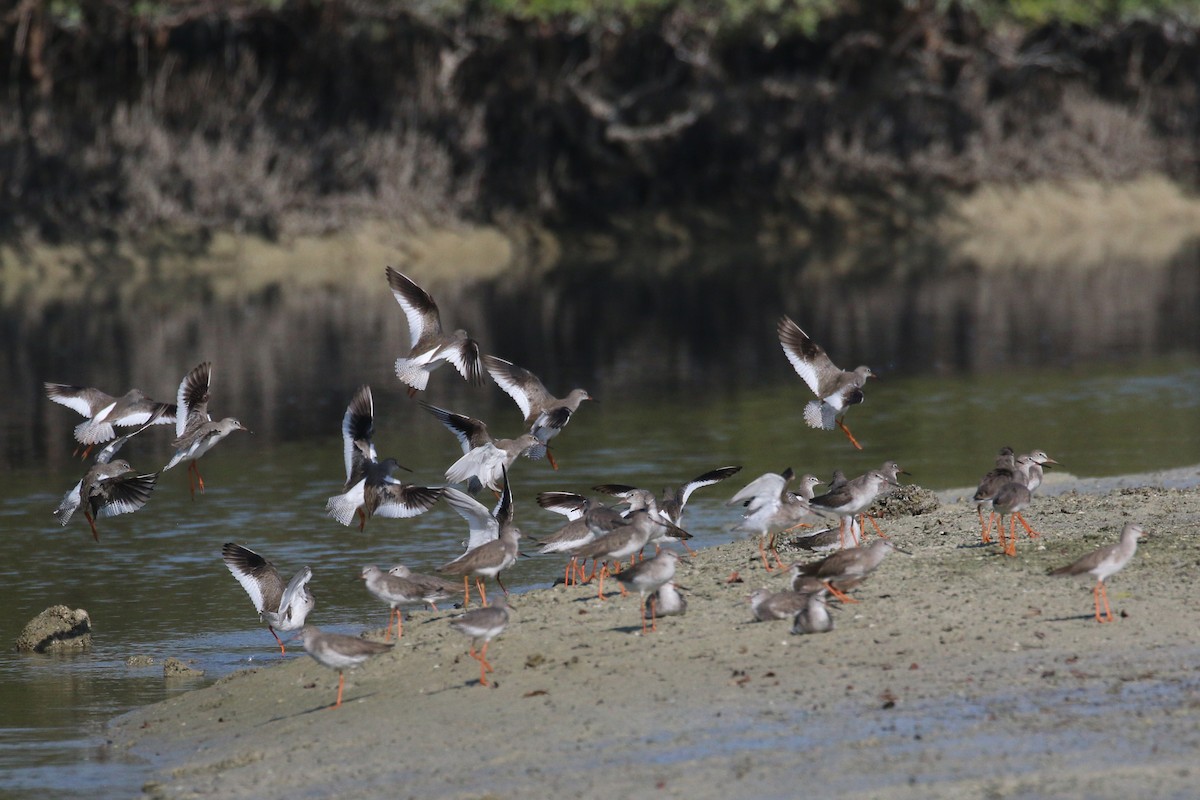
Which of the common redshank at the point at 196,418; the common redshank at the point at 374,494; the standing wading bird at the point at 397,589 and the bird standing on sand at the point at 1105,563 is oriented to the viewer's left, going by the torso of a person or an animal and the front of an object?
the standing wading bird

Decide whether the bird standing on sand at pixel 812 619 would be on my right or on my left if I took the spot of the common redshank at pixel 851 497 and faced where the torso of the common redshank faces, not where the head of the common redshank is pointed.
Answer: on my right

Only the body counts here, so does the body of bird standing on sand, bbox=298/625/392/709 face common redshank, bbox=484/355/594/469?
no

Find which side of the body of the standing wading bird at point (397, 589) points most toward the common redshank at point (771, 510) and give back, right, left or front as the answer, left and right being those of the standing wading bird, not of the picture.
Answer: back

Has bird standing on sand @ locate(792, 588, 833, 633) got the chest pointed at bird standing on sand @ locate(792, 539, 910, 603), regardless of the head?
no

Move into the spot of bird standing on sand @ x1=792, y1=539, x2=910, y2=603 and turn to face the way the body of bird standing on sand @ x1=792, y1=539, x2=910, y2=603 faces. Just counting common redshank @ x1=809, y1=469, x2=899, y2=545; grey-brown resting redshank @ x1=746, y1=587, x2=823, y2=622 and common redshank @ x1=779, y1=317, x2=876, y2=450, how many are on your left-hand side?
2

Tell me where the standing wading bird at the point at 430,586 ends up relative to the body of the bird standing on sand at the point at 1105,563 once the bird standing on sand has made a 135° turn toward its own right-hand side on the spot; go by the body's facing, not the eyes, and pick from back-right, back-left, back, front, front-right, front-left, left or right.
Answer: front-right

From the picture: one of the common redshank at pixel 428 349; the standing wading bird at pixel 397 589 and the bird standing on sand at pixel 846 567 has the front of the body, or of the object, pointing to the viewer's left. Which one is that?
the standing wading bird

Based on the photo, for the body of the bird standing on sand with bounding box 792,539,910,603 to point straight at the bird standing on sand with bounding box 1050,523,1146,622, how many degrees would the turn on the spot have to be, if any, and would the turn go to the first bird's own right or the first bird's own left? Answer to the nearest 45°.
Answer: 0° — it already faces it

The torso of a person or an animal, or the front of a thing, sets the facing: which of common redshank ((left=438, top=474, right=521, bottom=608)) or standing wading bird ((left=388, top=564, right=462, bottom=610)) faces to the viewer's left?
the standing wading bird

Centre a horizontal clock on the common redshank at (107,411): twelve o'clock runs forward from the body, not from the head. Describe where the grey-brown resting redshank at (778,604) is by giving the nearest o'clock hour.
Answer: The grey-brown resting redshank is roughly at 3 o'clock from the common redshank.

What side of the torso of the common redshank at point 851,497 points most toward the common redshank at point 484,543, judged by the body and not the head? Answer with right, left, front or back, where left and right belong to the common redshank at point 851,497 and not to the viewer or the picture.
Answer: back

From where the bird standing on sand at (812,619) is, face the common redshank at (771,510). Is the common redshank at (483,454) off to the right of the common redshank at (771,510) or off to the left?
left

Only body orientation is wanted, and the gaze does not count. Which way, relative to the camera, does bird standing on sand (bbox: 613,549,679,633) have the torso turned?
to the viewer's right

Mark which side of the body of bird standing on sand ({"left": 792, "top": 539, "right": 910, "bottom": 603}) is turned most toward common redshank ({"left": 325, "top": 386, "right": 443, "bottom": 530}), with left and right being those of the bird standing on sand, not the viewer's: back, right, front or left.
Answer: back

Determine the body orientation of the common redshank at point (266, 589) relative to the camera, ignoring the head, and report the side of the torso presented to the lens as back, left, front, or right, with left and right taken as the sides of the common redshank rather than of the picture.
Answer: right

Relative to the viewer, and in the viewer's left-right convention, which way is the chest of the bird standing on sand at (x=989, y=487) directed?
facing away from the viewer and to the right of the viewer

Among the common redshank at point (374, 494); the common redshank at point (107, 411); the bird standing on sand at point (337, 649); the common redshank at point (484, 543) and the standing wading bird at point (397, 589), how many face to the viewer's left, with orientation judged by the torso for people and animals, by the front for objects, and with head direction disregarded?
2

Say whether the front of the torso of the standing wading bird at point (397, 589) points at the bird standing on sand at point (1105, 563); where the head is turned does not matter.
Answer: no

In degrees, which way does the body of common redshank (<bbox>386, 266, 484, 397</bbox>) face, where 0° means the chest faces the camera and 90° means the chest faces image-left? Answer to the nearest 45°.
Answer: approximately 225°

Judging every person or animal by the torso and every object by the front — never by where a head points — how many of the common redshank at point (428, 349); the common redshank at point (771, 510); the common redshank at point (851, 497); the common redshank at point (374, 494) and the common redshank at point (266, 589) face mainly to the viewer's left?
0
